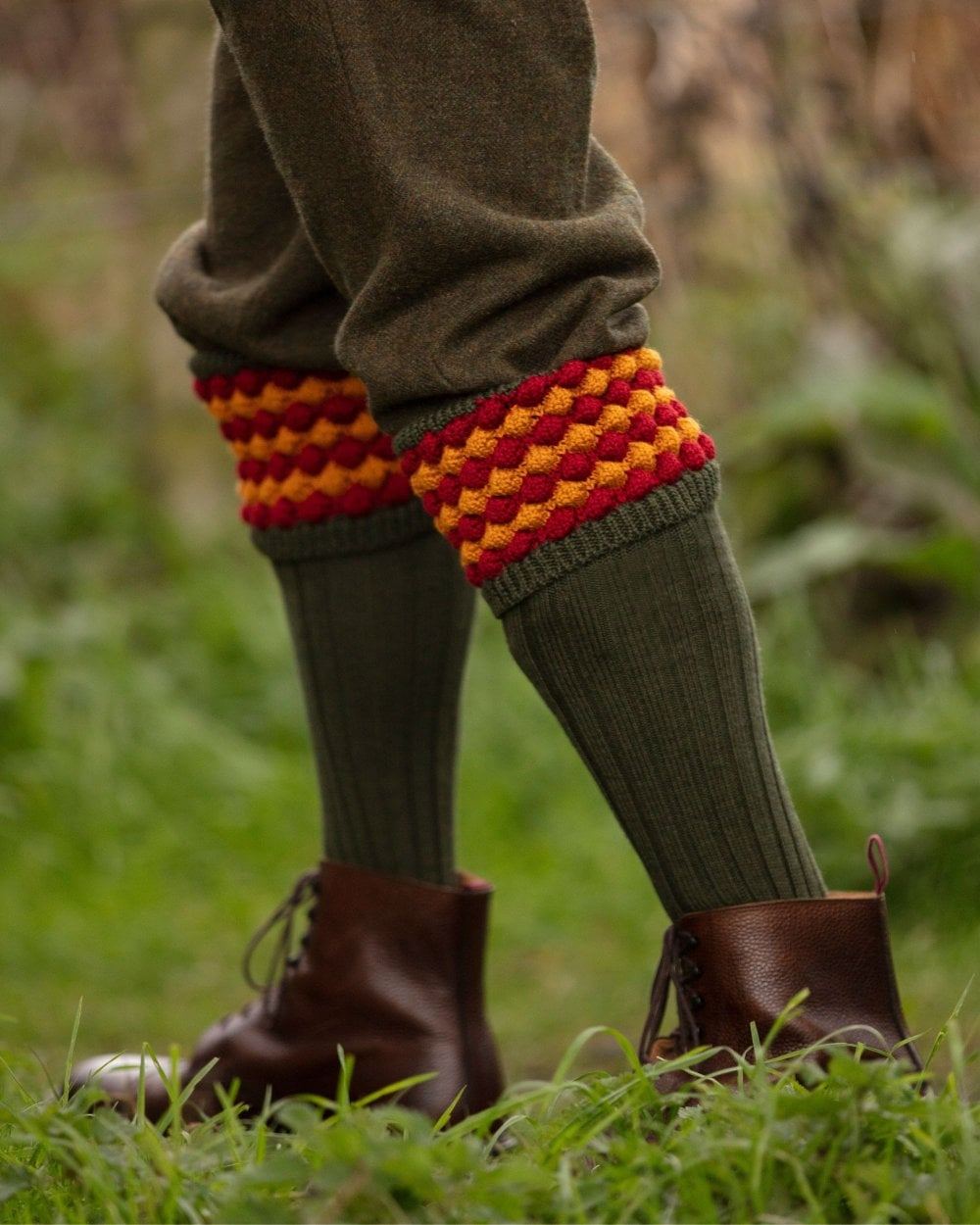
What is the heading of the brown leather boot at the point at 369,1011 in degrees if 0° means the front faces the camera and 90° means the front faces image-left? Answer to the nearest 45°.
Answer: approximately 90°
